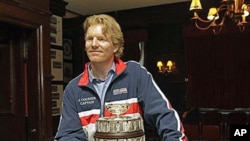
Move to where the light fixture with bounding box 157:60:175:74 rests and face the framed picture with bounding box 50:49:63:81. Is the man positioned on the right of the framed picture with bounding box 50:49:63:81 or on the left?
left

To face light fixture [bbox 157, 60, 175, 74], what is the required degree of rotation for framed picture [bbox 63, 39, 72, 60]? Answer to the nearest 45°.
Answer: approximately 45° to its left

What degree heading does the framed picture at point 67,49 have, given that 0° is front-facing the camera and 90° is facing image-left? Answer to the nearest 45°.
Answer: approximately 315°

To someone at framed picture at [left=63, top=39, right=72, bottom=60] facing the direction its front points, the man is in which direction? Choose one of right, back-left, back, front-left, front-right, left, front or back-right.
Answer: front-right

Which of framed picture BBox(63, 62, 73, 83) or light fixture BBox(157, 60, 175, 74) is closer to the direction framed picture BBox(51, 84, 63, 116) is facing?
the light fixture

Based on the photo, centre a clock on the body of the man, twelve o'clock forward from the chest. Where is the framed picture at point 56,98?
The framed picture is roughly at 4 o'clock from the man.

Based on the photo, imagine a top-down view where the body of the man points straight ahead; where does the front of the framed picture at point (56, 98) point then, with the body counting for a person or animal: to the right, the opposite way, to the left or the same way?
to the left

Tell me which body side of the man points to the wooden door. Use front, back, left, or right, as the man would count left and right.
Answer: right
